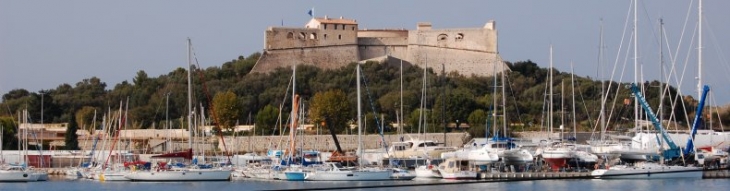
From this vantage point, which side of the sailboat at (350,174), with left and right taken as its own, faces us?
right

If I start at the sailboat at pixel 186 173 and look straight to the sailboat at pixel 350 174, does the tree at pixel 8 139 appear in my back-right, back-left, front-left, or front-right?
back-left
